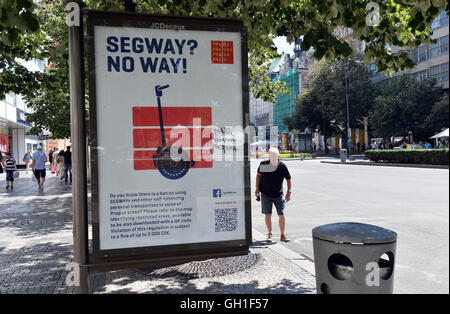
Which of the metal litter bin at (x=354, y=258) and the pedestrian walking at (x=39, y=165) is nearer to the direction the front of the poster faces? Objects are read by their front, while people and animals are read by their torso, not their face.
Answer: the metal litter bin

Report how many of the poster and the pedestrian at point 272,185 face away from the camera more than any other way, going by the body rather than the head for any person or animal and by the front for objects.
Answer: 0

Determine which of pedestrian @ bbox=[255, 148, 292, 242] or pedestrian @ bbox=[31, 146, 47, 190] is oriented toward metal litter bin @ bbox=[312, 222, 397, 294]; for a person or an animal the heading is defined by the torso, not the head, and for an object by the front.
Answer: pedestrian @ bbox=[255, 148, 292, 242]

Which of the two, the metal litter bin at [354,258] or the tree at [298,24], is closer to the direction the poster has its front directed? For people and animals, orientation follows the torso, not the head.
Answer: the metal litter bin

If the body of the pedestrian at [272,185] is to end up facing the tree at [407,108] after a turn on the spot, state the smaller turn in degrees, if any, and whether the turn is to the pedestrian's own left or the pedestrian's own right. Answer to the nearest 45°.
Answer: approximately 180°

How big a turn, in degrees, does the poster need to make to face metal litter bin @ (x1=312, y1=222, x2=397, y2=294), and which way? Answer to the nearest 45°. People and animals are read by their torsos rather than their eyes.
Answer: approximately 45° to its left

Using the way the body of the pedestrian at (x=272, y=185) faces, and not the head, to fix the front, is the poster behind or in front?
in front

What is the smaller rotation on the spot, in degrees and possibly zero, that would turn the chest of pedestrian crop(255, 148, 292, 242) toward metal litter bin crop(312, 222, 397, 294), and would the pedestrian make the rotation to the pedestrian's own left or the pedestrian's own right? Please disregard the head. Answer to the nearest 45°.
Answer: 0° — they already face it
